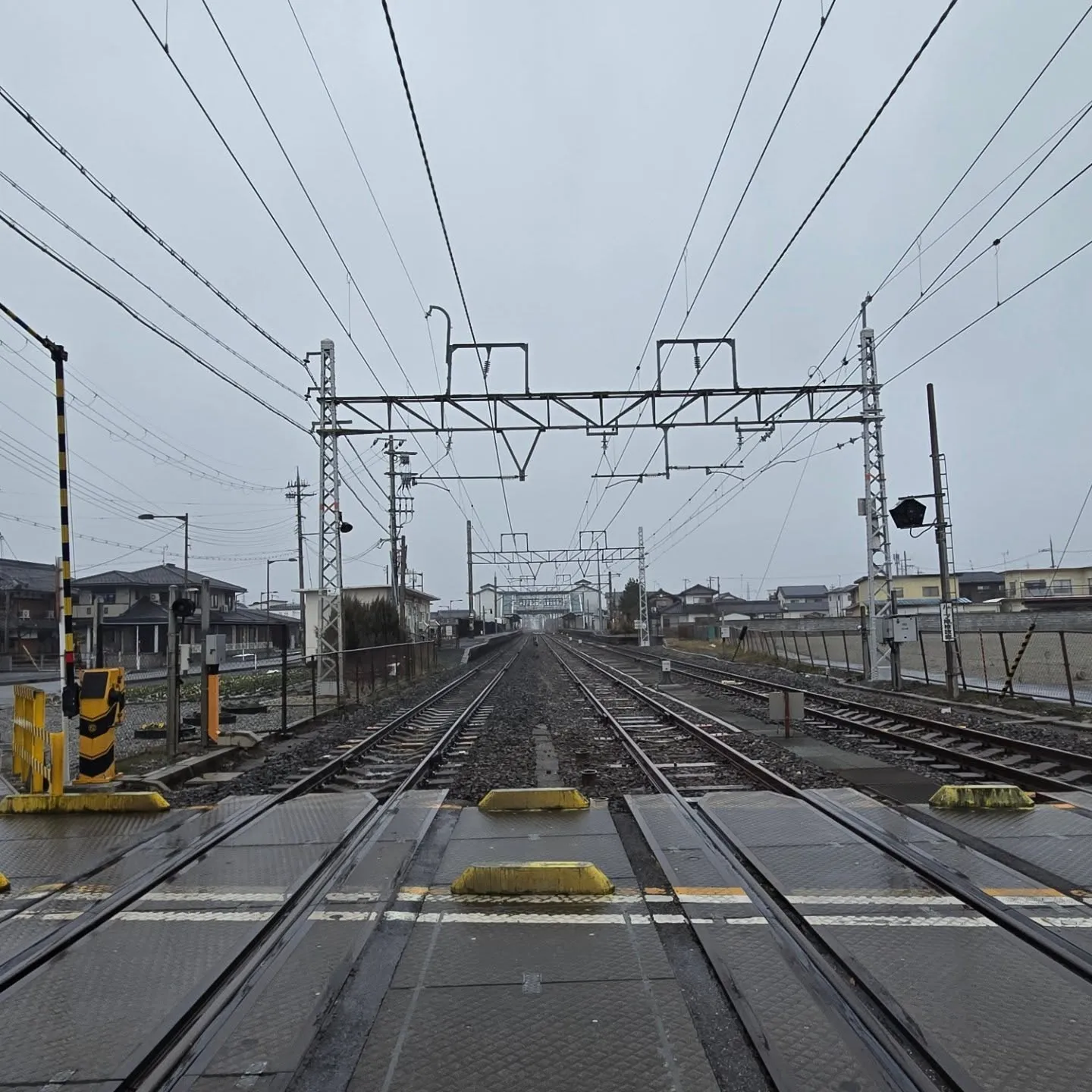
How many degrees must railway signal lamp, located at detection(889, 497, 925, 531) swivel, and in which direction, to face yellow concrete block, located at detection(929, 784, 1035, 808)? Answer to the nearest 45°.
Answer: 0° — it already faces it

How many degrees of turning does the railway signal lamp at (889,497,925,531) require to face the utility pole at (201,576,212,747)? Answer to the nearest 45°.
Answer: approximately 45° to its right

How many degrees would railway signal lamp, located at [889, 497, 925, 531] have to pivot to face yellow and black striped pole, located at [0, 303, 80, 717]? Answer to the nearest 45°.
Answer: approximately 45° to its right

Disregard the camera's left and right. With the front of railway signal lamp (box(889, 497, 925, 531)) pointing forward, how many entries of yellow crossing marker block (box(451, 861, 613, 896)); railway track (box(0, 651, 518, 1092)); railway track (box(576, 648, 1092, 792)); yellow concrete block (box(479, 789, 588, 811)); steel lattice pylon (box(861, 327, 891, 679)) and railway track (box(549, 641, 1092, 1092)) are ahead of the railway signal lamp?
5

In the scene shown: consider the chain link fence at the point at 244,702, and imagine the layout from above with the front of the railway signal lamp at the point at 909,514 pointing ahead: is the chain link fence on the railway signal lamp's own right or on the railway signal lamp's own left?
on the railway signal lamp's own right

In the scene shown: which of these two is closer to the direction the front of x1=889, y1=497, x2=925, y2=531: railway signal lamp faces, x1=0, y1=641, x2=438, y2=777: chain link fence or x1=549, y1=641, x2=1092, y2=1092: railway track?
the railway track

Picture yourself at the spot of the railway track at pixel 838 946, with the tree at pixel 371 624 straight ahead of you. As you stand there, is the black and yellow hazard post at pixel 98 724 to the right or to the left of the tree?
left

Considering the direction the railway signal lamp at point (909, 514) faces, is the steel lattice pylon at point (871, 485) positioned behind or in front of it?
behind

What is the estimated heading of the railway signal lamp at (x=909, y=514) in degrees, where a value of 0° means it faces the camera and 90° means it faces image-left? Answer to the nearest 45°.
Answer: approximately 0°

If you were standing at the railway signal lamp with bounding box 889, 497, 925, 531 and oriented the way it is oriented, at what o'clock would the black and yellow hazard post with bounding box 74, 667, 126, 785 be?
The black and yellow hazard post is roughly at 1 o'clock from the railway signal lamp.

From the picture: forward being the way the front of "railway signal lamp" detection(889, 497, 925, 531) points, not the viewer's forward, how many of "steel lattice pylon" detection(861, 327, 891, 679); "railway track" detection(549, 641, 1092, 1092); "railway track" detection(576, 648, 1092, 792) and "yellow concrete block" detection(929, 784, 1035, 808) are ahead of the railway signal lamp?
3

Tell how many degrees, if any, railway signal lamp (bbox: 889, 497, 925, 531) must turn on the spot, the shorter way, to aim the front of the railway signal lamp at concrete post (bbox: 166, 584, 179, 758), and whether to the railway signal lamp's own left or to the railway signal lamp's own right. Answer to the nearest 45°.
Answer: approximately 45° to the railway signal lamp's own right
